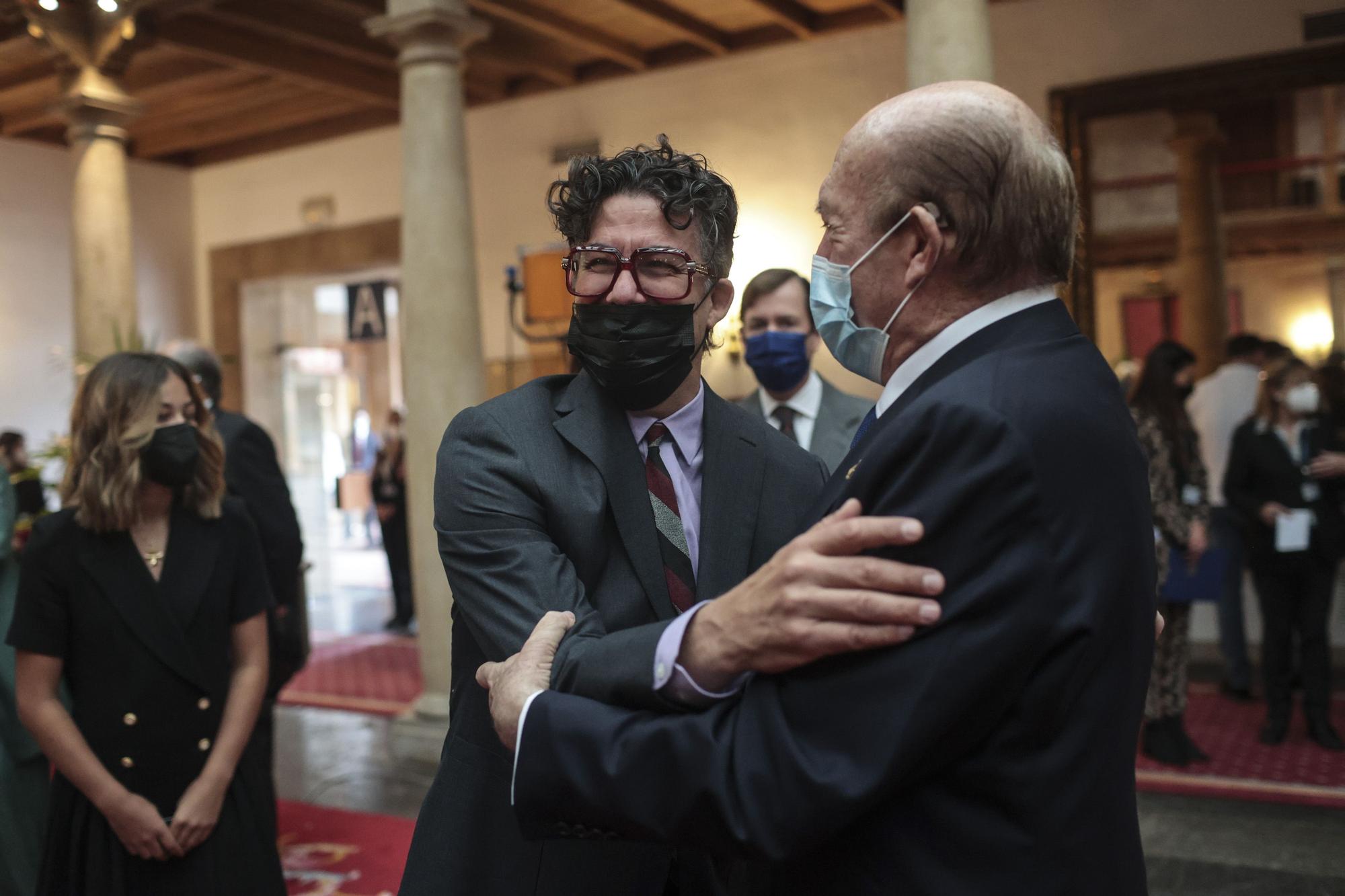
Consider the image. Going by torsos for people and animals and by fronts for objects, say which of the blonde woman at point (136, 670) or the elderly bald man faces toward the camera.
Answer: the blonde woman

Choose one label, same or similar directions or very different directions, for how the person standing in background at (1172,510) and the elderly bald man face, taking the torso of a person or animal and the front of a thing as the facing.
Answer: very different directions

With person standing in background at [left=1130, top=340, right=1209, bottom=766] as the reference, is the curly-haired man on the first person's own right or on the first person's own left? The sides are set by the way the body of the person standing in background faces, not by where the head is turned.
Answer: on the first person's own right

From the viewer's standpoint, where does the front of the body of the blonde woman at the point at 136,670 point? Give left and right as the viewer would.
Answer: facing the viewer

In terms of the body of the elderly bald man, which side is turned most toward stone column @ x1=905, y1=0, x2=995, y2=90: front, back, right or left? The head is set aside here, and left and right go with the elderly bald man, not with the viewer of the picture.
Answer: right

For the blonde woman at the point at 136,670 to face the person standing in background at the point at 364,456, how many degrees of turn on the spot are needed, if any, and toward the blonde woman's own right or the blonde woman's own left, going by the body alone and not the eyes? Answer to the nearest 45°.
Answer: approximately 180°

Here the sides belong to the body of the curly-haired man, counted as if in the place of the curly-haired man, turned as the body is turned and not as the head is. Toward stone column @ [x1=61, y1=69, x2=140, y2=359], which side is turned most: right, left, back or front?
back

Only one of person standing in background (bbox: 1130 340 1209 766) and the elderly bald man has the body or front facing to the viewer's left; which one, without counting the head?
the elderly bald man

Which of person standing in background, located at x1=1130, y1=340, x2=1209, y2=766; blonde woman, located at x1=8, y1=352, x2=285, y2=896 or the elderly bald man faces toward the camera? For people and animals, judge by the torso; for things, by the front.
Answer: the blonde woman

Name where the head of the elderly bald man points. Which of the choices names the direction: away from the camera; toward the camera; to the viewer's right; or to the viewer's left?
to the viewer's left

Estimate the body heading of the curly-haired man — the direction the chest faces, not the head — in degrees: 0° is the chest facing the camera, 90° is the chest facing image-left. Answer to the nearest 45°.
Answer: approximately 315°

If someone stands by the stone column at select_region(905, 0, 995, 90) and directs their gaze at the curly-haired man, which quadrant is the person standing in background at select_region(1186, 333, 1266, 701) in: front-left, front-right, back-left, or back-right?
back-left
